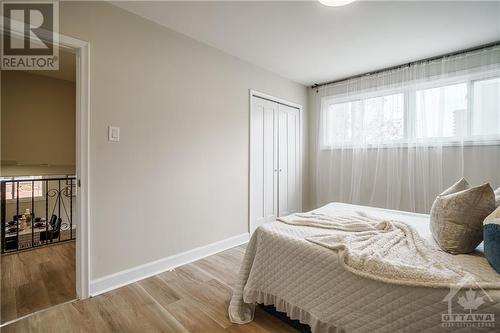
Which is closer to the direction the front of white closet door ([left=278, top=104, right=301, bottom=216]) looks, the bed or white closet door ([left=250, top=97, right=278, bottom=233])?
the bed

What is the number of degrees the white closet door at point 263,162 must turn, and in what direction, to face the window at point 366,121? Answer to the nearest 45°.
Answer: approximately 45° to its left

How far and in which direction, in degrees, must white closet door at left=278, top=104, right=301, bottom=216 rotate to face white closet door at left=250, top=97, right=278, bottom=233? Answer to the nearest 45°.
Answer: approximately 90° to its right

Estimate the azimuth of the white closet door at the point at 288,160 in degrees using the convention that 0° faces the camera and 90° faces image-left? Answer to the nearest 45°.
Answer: approximately 315°

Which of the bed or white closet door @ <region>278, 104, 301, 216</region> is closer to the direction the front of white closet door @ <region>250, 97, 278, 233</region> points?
the bed
